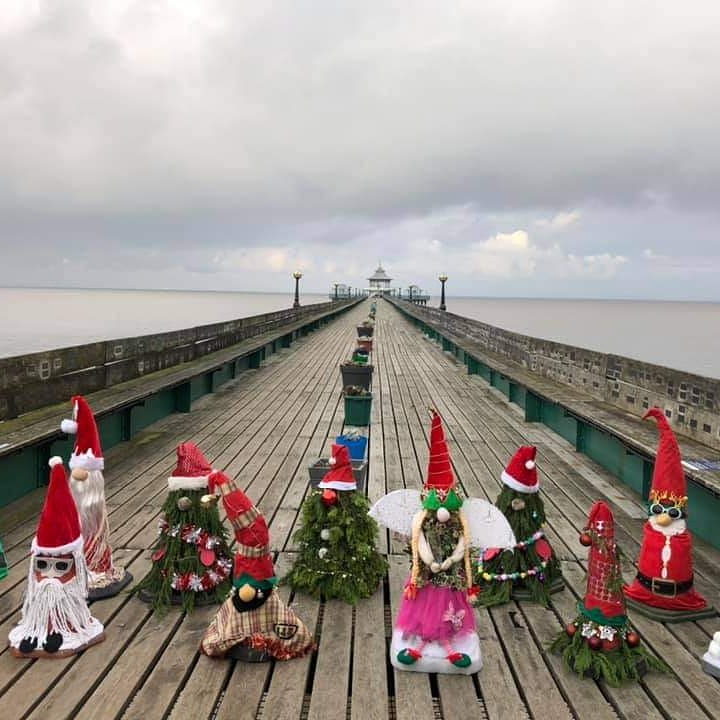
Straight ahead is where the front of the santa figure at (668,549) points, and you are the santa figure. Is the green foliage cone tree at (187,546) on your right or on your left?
on your right

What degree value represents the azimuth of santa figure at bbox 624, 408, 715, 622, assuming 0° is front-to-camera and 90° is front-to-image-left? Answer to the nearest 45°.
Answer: approximately 0°

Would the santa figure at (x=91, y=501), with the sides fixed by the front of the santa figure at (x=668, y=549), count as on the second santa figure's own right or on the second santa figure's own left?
on the second santa figure's own right

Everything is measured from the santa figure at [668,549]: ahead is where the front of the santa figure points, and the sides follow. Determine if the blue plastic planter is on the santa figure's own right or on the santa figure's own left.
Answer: on the santa figure's own right

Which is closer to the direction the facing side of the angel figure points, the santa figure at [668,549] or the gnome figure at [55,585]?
the gnome figure

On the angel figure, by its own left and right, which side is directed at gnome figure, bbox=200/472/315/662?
right

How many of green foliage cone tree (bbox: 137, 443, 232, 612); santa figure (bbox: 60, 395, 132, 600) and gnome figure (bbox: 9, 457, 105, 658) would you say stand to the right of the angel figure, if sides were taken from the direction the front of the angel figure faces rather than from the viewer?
3

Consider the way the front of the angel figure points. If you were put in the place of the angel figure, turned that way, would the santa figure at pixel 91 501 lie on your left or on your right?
on your right

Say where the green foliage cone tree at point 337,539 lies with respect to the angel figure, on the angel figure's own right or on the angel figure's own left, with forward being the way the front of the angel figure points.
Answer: on the angel figure's own right

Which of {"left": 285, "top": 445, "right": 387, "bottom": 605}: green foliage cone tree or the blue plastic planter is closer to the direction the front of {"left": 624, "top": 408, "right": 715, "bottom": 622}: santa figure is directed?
the green foliage cone tree

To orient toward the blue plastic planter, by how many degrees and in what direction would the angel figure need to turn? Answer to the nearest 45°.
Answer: approximately 180°

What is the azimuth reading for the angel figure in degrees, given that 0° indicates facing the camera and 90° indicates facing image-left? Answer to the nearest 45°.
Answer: approximately 0°

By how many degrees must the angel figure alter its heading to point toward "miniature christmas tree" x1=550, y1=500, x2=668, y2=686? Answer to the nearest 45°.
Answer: approximately 90° to its left

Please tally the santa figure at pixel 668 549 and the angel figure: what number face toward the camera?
2
